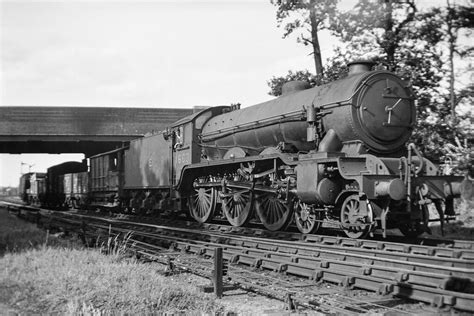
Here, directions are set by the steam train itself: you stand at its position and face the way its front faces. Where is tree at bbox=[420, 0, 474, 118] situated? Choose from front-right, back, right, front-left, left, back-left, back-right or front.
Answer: left

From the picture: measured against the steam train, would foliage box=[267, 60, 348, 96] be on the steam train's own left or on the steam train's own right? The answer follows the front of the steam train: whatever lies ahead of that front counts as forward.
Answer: on the steam train's own left

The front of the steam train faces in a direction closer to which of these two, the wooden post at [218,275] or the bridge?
the wooden post

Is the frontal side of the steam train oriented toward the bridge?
no

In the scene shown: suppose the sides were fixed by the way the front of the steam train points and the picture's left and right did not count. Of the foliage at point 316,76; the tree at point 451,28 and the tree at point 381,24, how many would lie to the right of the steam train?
0

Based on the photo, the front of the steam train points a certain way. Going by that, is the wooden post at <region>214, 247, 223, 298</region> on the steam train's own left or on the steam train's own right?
on the steam train's own right

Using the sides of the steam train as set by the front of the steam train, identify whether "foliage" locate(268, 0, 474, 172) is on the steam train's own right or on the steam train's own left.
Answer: on the steam train's own left

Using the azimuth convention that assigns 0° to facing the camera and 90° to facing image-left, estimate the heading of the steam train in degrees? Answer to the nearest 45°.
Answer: approximately 315°
